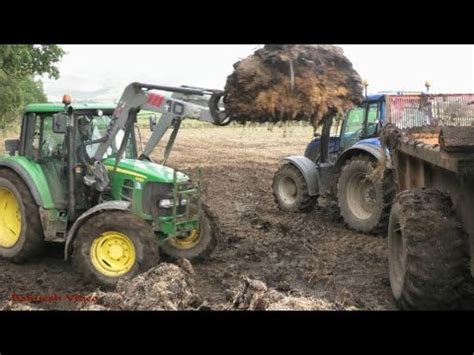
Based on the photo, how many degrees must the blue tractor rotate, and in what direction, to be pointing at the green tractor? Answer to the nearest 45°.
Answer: approximately 90° to its left

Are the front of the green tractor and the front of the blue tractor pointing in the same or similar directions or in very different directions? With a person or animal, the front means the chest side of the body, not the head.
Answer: very different directions

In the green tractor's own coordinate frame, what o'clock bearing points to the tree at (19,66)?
The tree is roughly at 7 o'clock from the green tractor.

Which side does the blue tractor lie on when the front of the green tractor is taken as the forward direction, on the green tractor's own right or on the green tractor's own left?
on the green tractor's own left

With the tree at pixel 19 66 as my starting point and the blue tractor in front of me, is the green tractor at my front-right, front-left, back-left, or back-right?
front-right

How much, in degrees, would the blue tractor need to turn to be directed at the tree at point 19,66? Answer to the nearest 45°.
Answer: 0° — it already faces it

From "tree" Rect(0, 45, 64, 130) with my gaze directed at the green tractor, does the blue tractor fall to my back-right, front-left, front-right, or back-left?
front-left

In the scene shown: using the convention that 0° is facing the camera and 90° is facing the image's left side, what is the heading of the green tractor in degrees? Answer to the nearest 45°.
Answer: approximately 315°

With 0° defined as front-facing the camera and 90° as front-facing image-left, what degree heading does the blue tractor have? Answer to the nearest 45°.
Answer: approximately 135°

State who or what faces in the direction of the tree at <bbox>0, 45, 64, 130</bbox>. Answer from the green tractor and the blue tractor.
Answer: the blue tractor
